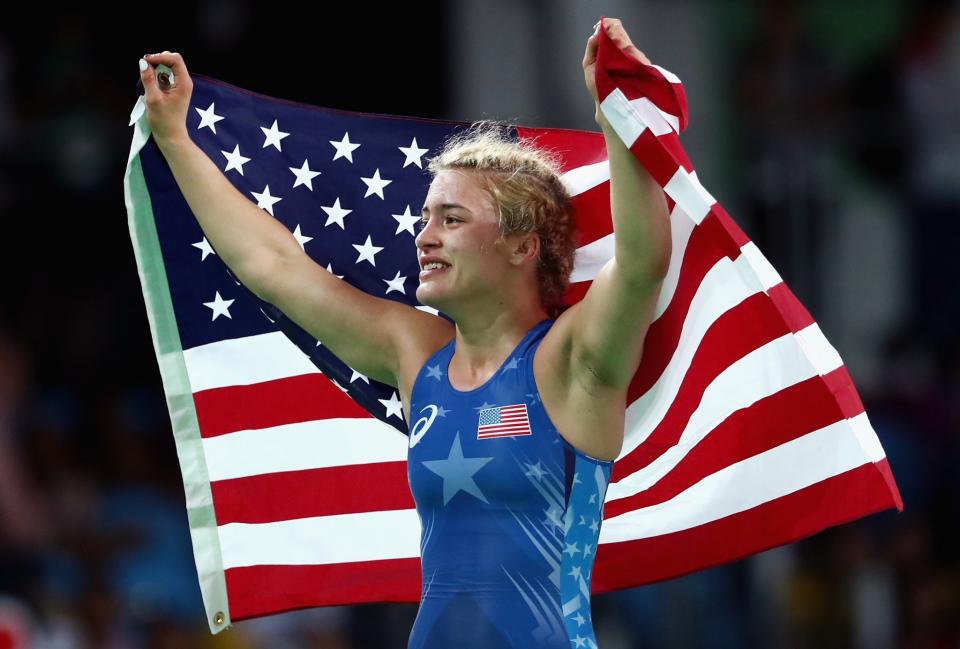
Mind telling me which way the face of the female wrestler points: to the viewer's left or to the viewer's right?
to the viewer's left

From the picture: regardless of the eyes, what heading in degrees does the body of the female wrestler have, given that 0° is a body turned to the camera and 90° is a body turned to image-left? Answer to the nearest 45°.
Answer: approximately 45°
